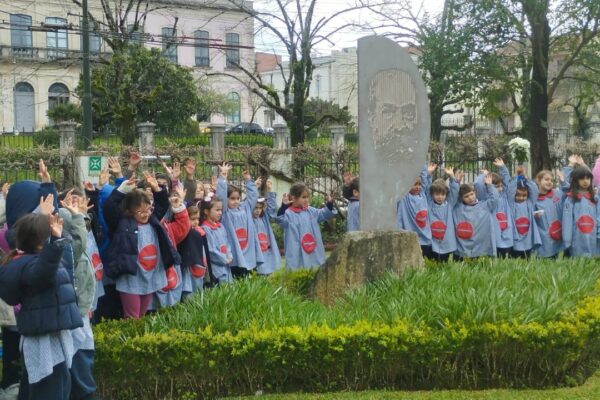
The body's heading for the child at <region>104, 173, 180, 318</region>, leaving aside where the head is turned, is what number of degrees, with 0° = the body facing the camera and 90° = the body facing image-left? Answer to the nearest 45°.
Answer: approximately 315°

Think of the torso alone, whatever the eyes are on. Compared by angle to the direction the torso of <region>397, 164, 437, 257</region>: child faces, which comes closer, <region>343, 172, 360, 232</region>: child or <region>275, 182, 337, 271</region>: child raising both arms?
the child raising both arms

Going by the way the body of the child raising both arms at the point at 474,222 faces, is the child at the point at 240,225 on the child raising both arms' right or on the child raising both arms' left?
on the child raising both arms' right

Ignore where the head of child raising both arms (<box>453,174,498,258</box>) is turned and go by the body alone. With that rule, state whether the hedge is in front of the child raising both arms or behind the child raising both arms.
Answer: in front

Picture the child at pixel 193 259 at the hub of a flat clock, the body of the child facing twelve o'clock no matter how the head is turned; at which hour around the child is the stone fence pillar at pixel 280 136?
The stone fence pillar is roughly at 8 o'clock from the child.

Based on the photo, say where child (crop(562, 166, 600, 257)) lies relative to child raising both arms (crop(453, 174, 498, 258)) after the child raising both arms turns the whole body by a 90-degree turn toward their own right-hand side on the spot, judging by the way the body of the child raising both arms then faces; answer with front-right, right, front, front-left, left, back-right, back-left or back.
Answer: back

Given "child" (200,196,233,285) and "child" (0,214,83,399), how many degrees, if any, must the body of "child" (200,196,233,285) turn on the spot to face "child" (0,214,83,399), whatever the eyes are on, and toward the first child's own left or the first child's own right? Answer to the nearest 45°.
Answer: approximately 45° to the first child's own right

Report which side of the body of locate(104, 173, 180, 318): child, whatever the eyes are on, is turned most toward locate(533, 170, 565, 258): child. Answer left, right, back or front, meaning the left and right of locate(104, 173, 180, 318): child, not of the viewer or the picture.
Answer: left

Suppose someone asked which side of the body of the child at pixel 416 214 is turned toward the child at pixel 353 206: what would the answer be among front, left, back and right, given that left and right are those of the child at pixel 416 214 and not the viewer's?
right
